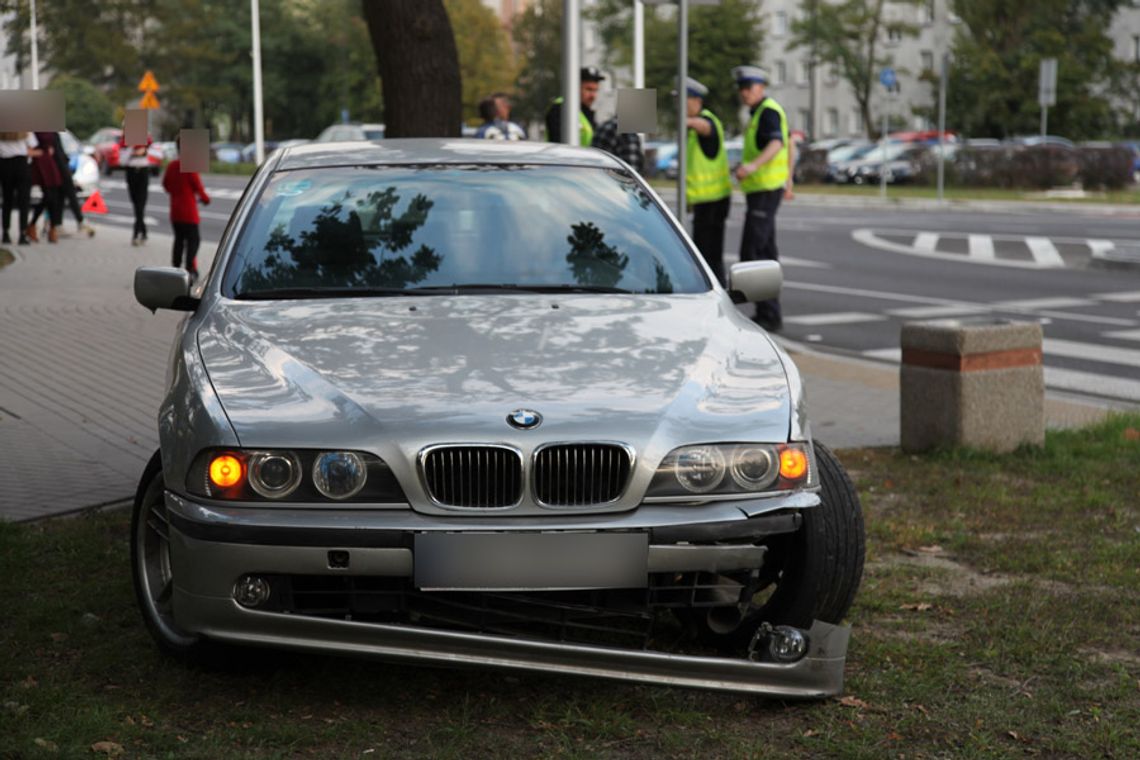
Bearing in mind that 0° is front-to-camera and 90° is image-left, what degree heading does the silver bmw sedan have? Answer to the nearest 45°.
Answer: approximately 0°

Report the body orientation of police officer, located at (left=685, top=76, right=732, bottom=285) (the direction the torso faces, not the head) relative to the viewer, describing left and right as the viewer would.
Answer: facing to the left of the viewer

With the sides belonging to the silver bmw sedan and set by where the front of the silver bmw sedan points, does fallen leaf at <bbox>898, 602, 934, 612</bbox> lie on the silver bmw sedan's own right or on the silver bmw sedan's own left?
on the silver bmw sedan's own left

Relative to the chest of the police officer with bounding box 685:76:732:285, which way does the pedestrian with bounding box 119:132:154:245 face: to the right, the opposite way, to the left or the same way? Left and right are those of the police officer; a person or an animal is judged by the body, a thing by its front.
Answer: to the left

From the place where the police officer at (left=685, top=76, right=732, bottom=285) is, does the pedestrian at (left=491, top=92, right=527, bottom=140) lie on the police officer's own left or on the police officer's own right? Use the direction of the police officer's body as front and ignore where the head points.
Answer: on the police officer's own right

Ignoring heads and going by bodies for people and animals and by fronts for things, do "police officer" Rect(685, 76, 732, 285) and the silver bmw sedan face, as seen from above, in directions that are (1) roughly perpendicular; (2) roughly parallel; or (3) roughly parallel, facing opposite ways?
roughly perpendicular

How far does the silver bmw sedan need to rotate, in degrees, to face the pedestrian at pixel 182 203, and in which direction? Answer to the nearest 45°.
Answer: approximately 180°

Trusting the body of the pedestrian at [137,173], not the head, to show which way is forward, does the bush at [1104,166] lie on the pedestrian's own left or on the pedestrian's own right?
on the pedestrian's own left
